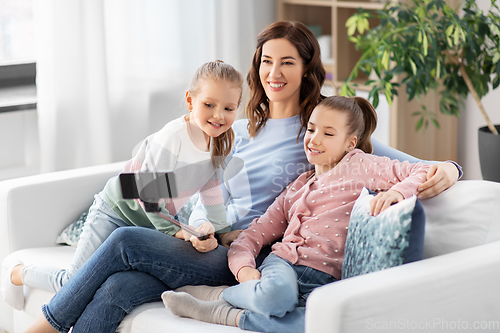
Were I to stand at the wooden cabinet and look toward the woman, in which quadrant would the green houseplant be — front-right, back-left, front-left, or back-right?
front-left

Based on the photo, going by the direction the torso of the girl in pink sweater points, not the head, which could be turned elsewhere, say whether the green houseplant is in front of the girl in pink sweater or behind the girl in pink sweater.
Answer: behind

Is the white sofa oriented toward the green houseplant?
no

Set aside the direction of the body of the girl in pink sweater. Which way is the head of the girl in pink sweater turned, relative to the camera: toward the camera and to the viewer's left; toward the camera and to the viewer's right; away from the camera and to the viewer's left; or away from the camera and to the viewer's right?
toward the camera and to the viewer's left

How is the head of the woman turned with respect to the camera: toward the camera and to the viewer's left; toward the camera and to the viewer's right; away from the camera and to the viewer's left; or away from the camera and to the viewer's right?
toward the camera and to the viewer's left

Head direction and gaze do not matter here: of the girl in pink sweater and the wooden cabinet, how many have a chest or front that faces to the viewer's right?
0

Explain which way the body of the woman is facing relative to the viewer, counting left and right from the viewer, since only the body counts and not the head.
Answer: facing the viewer and to the left of the viewer

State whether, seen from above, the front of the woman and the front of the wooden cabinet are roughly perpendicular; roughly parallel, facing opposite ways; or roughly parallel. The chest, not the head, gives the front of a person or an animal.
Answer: roughly parallel

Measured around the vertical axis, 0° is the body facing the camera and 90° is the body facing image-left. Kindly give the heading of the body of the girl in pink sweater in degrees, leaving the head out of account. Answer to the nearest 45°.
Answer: approximately 45°

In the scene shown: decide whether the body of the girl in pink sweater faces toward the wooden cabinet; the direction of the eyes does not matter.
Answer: no

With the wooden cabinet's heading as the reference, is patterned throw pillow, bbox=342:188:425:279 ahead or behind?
ahead

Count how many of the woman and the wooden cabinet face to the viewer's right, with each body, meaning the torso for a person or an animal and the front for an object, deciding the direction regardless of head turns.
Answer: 0

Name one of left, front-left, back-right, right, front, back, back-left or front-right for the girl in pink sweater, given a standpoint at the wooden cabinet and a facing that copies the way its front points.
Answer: front-left

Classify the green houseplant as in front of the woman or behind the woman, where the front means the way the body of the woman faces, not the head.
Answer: behind

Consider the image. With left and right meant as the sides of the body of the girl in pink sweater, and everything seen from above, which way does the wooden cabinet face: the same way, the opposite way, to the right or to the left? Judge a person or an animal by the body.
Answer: the same way

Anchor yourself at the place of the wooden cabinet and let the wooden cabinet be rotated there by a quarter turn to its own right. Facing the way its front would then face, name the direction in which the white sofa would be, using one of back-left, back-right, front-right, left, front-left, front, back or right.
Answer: back-left
